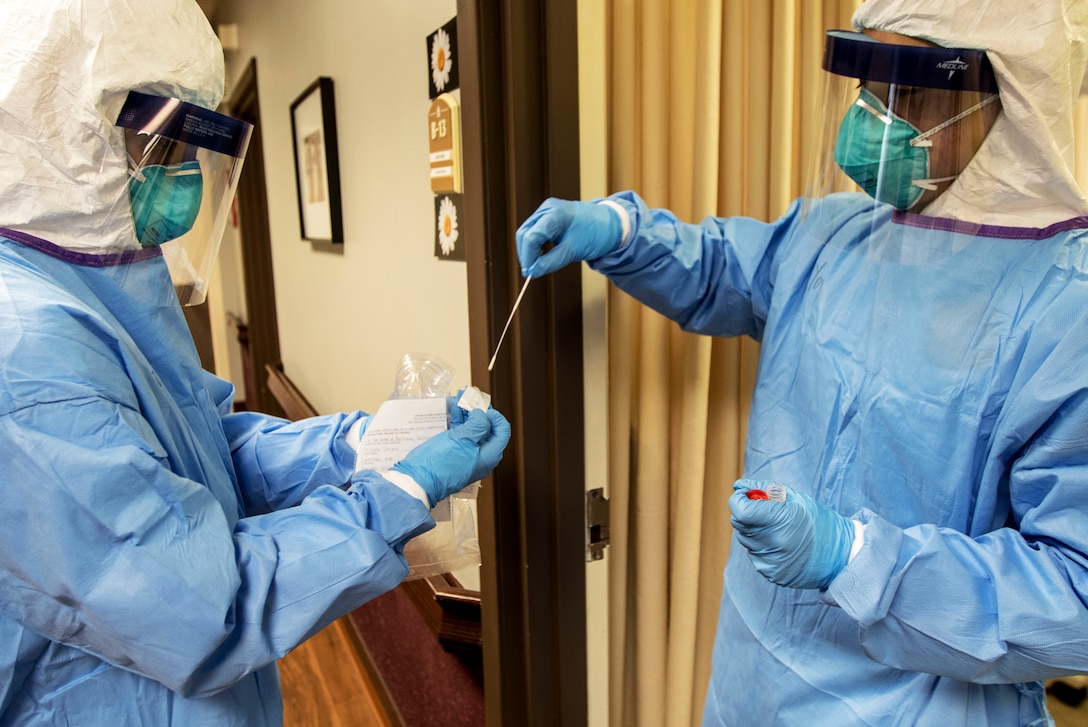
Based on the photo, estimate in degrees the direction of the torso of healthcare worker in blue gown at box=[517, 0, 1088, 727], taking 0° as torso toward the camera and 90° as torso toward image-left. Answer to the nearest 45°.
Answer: approximately 45°

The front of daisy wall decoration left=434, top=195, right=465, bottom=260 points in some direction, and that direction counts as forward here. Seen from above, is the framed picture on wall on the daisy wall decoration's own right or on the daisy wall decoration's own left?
on the daisy wall decoration's own right

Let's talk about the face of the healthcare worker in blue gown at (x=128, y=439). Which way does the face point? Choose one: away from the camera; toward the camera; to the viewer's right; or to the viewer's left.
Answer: to the viewer's right

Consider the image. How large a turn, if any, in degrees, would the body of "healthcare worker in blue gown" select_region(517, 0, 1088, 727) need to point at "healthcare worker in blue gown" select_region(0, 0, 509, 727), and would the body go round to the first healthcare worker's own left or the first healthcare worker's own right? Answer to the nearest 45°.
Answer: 0° — they already face them

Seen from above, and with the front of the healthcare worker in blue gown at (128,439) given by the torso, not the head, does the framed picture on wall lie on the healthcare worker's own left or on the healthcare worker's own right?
on the healthcare worker's own left

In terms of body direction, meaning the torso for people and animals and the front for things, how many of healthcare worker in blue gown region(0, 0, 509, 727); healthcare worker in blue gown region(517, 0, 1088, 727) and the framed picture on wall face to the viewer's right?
1

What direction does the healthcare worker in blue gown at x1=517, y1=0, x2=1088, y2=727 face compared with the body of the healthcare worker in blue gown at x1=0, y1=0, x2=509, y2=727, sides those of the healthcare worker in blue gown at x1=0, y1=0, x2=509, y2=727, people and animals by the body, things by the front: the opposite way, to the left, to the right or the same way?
the opposite way

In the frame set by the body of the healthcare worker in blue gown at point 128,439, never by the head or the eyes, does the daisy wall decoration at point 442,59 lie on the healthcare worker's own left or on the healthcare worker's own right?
on the healthcare worker's own left

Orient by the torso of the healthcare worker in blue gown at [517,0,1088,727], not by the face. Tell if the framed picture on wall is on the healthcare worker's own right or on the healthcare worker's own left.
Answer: on the healthcare worker's own right

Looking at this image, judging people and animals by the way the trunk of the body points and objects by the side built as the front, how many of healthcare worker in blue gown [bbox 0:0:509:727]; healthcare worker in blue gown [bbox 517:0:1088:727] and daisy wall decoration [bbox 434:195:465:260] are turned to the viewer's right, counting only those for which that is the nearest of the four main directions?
1

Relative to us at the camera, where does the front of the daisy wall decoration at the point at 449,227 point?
facing the viewer and to the left of the viewer

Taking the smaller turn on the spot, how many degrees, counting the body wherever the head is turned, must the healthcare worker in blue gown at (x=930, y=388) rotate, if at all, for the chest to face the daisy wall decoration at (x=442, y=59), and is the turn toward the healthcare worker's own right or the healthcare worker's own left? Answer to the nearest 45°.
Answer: approximately 45° to the healthcare worker's own right

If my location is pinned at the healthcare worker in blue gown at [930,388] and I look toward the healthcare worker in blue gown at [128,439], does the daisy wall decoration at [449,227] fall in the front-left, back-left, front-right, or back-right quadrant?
front-right

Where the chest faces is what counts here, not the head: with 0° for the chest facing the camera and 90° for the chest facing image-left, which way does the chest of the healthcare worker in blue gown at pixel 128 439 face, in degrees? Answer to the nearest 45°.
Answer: approximately 270°

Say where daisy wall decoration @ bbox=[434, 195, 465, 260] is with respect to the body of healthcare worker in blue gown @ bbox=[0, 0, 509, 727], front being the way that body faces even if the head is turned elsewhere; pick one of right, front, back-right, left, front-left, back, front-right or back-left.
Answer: front-left
